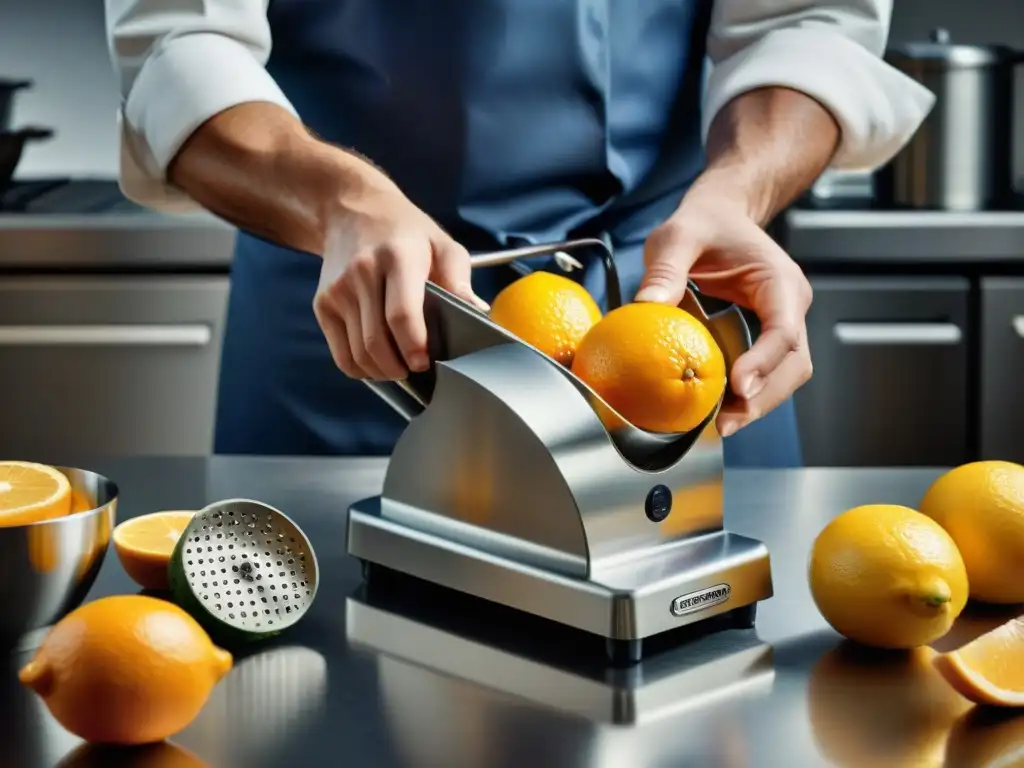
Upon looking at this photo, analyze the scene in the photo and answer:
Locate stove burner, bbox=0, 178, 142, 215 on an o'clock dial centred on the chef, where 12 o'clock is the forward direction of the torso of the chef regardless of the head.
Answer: The stove burner is roughly at 5 o'clock from the chef.

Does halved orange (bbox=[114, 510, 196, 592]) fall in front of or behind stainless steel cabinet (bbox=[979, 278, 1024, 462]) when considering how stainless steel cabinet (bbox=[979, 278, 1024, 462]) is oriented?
in front

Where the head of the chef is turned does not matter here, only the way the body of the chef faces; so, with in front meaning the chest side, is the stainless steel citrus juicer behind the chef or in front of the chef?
in front

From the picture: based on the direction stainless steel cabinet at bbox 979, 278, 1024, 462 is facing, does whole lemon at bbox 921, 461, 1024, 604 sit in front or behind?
in front

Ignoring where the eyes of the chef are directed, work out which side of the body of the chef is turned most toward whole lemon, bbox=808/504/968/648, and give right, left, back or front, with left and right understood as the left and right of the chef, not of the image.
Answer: front

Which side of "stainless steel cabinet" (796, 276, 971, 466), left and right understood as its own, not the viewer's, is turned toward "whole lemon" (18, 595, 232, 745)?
front

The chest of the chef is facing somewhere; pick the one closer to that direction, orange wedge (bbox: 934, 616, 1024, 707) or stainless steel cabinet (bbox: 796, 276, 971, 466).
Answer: the orange wedge
